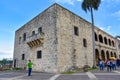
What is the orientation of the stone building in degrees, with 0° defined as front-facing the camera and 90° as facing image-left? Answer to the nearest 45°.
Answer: approximately 315°
